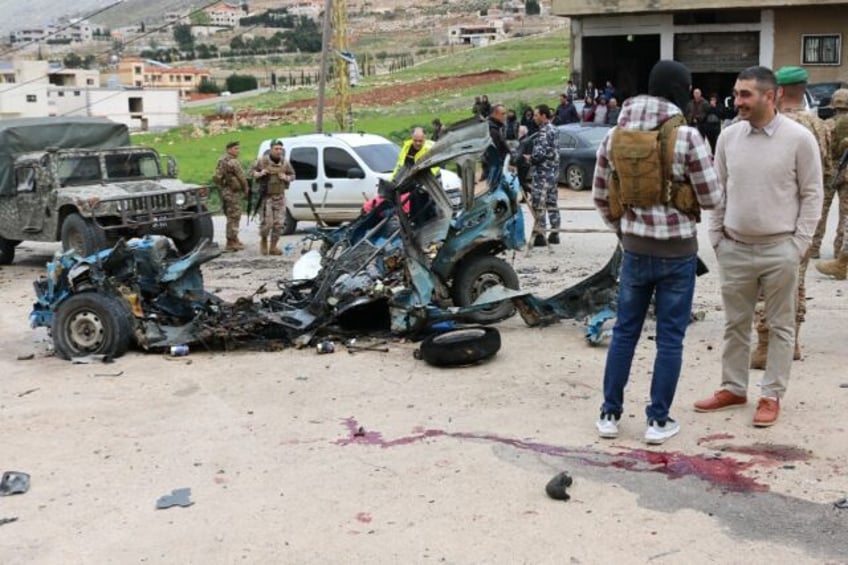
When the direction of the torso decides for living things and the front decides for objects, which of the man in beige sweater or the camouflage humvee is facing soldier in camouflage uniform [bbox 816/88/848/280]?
the camouflage humvee

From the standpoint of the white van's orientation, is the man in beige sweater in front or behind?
in front

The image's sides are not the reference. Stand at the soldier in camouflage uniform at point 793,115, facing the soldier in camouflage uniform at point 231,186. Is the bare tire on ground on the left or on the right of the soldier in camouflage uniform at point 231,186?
left

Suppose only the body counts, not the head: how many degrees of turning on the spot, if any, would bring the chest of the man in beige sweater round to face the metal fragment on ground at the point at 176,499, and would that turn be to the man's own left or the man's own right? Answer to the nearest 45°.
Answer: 0° — they already face it

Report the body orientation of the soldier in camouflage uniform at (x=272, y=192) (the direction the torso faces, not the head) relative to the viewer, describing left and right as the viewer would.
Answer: facing the viewer

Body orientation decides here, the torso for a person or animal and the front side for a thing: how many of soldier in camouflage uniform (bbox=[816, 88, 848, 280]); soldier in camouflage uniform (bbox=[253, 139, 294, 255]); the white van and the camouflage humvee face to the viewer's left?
1

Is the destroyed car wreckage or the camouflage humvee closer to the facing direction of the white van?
the destroyed car wreckage

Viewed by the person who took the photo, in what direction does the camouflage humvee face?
facing the viewer and to the right of the viewer

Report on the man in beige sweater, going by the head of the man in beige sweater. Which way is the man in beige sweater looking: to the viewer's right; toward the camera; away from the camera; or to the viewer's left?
to the viewer's left

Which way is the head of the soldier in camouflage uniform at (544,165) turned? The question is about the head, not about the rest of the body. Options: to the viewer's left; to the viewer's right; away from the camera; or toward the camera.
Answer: to the viewer's left

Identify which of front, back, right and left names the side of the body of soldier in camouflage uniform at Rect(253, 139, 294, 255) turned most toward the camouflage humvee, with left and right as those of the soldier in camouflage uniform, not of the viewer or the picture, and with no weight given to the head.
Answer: right

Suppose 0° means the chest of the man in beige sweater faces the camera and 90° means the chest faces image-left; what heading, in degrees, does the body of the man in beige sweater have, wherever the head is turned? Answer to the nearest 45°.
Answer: approximately 45°

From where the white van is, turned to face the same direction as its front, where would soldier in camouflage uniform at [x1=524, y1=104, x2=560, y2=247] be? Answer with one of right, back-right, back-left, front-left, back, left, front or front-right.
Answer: front

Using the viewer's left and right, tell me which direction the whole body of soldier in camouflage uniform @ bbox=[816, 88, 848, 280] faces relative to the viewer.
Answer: facing to the left of the viewer

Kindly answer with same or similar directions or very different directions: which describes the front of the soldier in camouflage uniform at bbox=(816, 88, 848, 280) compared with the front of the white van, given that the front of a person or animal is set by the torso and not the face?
very different directions

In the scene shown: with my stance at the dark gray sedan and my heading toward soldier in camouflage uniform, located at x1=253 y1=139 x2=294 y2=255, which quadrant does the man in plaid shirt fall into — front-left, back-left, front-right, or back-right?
front-left

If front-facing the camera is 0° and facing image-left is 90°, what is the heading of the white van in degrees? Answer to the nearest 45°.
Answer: approximately 315°
